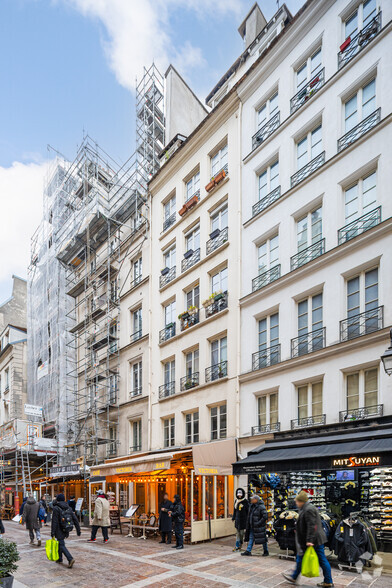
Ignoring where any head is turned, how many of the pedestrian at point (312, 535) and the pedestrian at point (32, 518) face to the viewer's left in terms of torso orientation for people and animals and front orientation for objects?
1

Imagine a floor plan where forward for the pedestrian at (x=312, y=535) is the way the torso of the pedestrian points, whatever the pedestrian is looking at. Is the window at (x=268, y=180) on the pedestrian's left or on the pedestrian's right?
on the pedestrian's right

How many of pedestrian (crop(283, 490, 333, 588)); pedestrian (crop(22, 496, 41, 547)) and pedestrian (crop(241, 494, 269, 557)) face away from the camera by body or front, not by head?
1

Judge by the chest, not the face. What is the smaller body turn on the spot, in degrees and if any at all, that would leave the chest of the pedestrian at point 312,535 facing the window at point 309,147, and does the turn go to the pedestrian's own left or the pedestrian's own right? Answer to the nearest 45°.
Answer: approximately 90° to the pedestrian's own right

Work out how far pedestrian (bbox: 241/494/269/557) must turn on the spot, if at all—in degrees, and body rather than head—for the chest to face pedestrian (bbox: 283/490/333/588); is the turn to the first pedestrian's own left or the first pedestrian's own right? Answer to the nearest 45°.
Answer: approximately 45° to the first pedestrian's own left

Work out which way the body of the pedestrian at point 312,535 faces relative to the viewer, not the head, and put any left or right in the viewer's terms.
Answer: facing to the left of the viewer

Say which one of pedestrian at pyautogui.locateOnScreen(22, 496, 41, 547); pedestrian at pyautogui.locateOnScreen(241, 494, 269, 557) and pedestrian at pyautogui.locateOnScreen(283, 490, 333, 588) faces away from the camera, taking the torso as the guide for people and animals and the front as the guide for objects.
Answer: pedestrian at pyautogui.locateOnScreen(22, 496, 41, 547)

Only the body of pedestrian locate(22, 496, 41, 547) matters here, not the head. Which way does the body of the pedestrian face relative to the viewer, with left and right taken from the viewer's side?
facing away from the viewer

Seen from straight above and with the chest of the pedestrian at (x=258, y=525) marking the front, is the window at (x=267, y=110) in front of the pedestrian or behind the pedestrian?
behind
